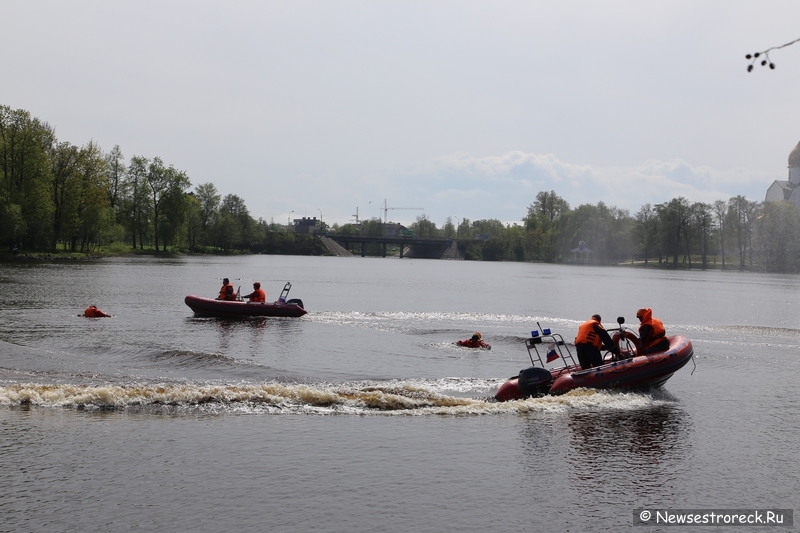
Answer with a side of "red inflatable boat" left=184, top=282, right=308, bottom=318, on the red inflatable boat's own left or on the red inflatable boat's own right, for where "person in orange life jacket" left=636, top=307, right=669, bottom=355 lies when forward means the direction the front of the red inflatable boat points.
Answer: on the red inflatable boat's own left

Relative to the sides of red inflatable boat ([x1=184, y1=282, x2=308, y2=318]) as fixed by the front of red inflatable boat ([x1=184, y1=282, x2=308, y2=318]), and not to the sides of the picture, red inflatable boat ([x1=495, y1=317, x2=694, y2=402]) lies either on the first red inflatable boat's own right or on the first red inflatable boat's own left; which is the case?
on the first red inflatable boat's own left

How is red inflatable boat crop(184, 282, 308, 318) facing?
to the viewer's left

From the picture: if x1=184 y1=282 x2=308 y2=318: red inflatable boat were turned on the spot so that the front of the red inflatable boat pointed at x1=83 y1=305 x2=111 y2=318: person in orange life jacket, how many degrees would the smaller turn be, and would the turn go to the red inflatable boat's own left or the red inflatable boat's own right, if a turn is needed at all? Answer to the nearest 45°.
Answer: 0° — it already faces them

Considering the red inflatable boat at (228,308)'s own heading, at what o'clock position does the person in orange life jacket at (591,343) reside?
The person in orange life jacket is roughly at 8 o'clock from the red inflatable boat.

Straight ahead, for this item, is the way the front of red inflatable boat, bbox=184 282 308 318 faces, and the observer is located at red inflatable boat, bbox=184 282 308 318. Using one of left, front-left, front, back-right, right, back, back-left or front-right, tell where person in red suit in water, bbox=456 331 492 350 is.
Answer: back-left
